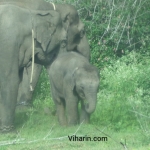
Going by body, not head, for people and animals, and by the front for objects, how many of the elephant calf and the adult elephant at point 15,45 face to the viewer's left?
0

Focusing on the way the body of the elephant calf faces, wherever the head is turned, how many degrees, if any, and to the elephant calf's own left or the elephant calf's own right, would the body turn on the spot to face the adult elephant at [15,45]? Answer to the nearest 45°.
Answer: approximately 135° to the elephant calf's own right

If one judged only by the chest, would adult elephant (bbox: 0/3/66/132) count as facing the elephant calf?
yes

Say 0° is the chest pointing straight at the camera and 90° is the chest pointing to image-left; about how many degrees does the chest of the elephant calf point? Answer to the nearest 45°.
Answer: approximately 315°

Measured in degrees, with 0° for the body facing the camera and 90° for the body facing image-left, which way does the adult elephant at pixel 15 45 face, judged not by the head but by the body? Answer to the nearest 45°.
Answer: approximately 270°
